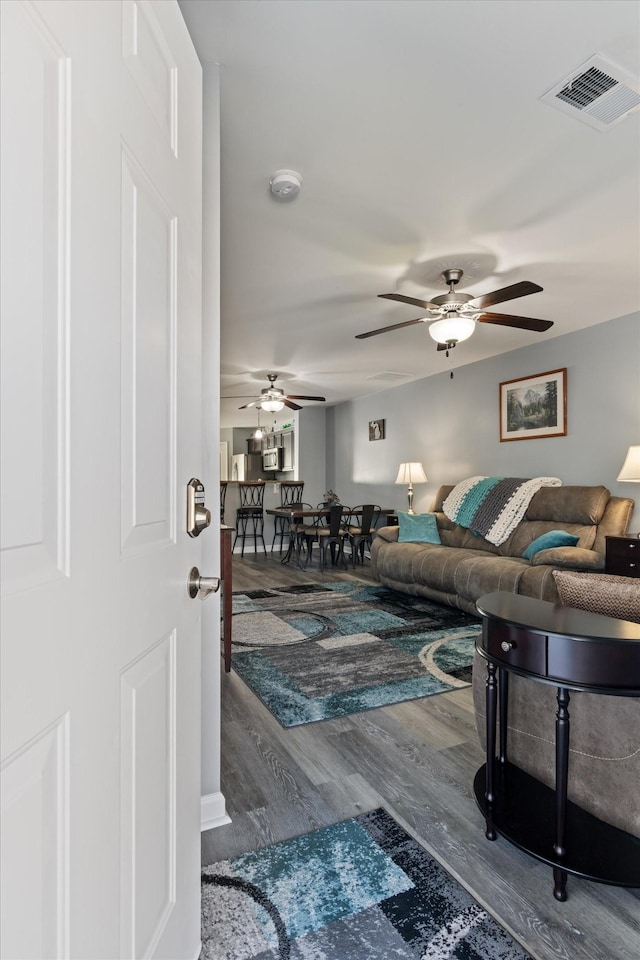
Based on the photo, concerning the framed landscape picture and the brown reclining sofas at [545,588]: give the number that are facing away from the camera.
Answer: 0

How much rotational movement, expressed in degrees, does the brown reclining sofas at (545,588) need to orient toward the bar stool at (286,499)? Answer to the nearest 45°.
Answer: approximately 90° to its right

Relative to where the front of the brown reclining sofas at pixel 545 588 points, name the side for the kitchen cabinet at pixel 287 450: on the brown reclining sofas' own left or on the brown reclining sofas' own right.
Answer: on the brown reclining sofas' own right

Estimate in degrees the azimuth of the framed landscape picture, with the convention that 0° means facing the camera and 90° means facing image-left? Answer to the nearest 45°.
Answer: approximately 45°

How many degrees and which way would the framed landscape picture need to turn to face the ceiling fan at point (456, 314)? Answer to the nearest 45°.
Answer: approximately 45° to its left

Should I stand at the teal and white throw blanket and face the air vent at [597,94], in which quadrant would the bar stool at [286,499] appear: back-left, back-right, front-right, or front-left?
back-right

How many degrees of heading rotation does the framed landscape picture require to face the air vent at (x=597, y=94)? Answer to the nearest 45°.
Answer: approximately 45° to its left

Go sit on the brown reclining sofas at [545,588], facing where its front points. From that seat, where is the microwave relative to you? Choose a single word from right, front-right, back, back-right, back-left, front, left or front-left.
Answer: right
